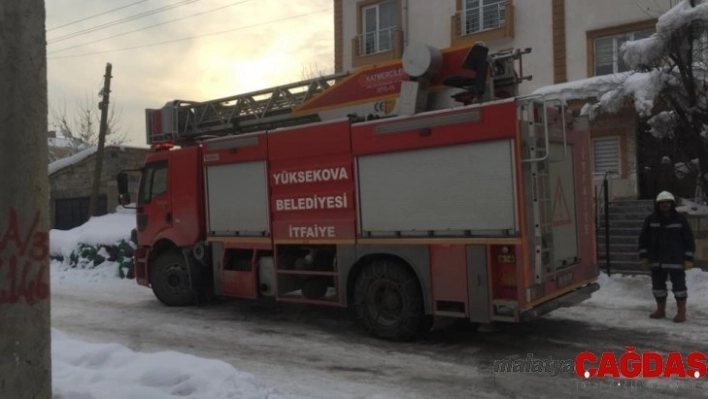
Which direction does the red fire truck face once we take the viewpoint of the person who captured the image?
facing away from the viewer and to the left of the viewer

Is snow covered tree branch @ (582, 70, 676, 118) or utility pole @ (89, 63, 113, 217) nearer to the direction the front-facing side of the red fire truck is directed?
the utility pole

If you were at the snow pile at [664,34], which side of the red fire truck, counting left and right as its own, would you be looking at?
right

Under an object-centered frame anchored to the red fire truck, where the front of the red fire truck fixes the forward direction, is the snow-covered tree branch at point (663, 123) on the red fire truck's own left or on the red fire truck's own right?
on the red fire truck's own right

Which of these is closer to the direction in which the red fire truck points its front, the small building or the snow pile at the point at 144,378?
the small building

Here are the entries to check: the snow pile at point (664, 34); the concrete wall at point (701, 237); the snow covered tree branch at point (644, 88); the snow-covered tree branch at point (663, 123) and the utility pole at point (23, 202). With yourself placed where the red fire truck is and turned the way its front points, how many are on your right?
4

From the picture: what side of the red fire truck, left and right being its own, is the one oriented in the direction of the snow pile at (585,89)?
right

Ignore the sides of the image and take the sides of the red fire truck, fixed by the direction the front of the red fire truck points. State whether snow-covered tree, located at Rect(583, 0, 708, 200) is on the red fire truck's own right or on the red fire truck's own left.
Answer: on the red fire truck's own right

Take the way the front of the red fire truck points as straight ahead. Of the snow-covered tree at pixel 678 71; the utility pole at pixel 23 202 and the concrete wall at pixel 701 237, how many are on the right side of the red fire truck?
2

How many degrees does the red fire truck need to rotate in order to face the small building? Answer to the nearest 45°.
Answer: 0° — it already faces it

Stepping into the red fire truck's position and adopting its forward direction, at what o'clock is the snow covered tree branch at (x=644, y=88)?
The snow covered tree branch is roughly at 3 o'clock from the red fire truck.
